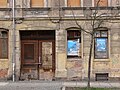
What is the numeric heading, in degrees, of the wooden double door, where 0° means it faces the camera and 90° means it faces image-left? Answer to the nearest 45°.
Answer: approximately 0°
